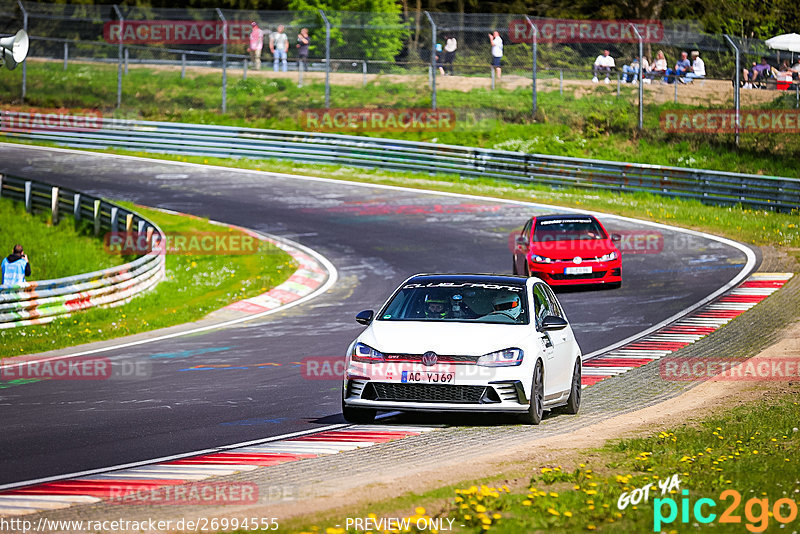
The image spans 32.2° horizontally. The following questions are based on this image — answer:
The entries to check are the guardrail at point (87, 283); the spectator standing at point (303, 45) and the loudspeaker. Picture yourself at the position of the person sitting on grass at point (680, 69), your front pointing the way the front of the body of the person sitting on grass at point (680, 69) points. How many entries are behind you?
0

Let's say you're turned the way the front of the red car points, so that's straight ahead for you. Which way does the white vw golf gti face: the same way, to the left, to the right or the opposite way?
the same way

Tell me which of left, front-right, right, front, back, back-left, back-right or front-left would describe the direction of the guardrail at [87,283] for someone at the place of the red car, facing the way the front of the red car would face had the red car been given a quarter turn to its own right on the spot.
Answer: front

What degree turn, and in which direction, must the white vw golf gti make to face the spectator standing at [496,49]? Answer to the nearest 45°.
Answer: approximately 180°

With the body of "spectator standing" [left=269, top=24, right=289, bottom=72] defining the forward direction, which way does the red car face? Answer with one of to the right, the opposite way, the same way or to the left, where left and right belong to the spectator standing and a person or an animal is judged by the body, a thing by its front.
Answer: the same way

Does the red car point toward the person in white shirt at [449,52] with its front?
no

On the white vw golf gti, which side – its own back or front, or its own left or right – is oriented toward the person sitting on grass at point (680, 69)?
back

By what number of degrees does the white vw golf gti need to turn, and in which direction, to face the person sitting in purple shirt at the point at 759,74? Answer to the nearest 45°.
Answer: approximately 180°

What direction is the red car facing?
toward the camera

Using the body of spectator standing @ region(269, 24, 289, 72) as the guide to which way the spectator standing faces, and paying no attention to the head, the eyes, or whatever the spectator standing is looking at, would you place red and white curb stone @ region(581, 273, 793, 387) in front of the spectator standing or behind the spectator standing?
in front

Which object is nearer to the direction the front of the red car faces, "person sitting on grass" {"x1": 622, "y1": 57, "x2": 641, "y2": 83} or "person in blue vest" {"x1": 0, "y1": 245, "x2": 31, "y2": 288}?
the person in blue vest

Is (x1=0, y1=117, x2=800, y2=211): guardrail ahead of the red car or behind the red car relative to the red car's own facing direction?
behind

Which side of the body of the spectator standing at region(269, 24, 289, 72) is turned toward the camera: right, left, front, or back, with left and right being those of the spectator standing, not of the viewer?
front
